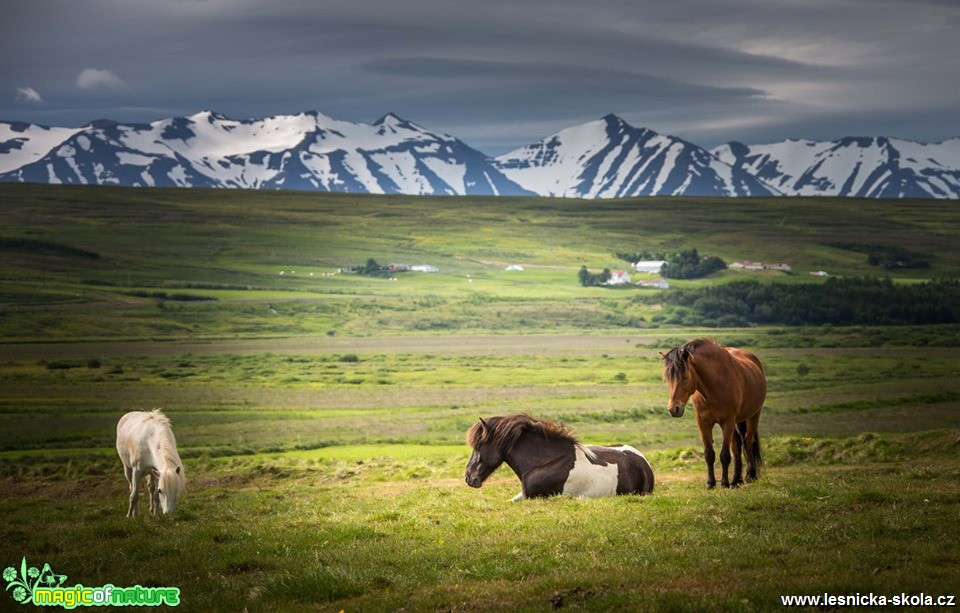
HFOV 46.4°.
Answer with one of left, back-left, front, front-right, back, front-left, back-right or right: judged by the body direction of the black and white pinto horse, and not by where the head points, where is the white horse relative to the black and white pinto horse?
front

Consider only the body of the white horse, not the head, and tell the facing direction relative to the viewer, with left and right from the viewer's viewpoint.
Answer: facing the viewer and to the right of the viewer

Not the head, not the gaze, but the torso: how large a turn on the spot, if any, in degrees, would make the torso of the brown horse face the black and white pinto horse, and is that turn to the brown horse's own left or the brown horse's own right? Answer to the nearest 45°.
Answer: approximately 45° to the brown horse's own right

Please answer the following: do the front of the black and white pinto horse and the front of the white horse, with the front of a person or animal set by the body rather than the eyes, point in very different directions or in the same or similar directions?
very different directions

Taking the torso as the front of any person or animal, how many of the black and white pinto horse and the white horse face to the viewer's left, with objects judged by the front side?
1

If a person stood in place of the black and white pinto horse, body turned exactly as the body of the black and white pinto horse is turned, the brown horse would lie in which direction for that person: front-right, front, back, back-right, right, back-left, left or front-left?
back

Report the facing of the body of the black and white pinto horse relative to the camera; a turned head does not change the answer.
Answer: to the viewer's left

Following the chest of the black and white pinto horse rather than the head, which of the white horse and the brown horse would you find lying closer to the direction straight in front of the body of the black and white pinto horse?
the white horse
